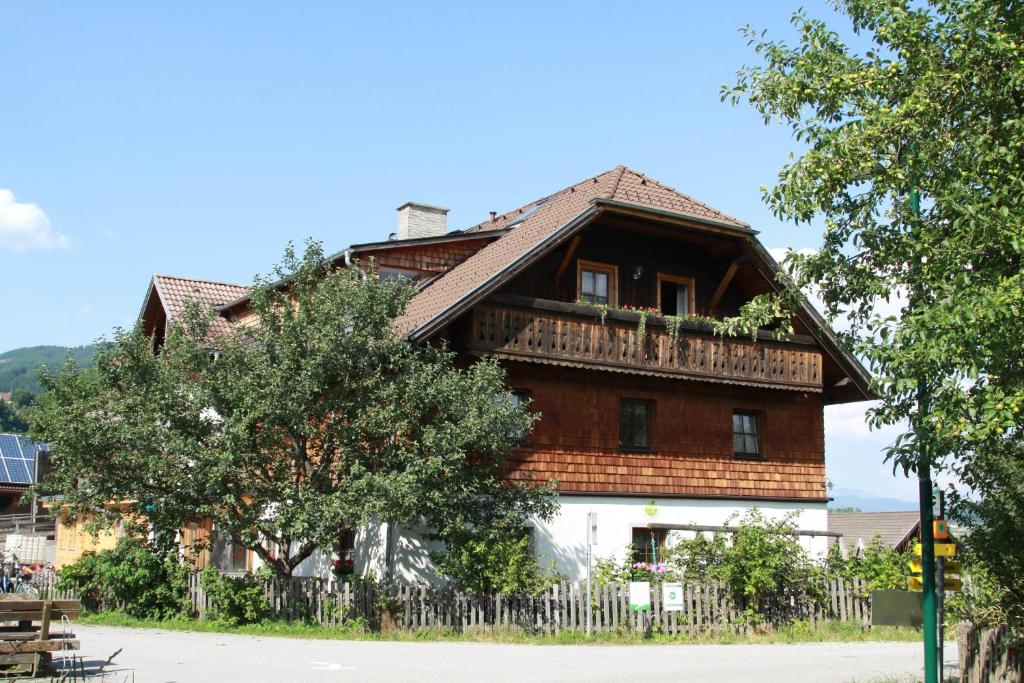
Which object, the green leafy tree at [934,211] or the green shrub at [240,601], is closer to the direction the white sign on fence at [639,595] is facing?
the green leafy tree

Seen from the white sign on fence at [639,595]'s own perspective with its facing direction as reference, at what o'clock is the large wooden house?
The large wooden house is roughly at 6 o'clock from the white sign on fence.

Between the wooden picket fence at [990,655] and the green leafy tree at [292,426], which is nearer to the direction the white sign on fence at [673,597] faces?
the wooden picket fence

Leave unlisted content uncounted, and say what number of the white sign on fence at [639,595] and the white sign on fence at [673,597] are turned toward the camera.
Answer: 2

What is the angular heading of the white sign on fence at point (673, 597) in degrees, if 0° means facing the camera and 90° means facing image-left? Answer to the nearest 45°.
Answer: approximately 0°

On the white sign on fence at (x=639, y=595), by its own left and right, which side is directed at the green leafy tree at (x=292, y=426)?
right

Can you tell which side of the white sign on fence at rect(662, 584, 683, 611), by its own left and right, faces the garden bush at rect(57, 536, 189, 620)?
right
